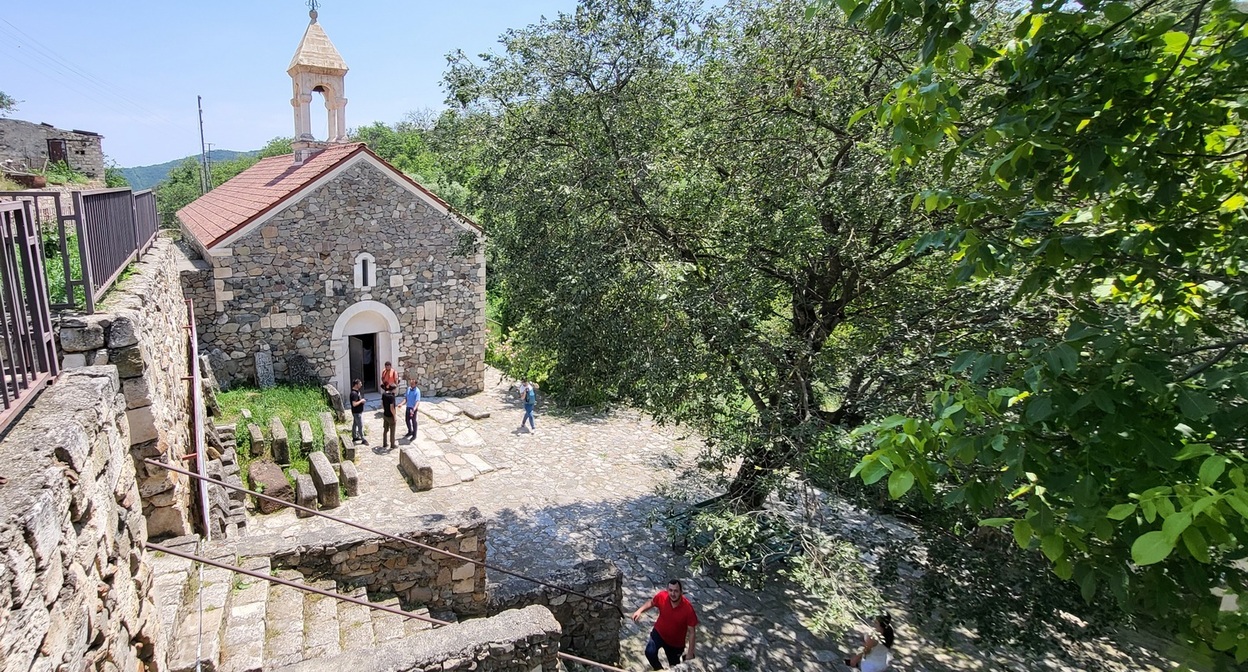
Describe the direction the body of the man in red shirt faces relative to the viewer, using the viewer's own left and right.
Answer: facing the viewer

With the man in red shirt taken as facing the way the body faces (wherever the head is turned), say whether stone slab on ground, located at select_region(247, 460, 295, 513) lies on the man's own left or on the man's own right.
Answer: on the man's own right

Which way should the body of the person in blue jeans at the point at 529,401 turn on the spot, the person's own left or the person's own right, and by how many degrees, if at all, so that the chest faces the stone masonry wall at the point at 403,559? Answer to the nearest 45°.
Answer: approximately 90° to the person's own left

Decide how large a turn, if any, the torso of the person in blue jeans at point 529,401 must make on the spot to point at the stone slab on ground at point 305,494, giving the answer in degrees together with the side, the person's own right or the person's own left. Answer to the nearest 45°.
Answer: approximately 45° to the person's own left

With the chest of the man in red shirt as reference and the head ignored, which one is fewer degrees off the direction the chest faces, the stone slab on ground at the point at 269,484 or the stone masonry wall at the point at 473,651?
the stone masonry wall

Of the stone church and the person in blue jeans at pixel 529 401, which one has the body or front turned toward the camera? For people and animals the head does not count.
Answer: the stone church

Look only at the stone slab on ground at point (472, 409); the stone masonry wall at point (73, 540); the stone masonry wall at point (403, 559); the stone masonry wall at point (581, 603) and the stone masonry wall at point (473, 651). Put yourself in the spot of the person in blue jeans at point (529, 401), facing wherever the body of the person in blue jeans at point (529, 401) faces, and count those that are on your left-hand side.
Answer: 4

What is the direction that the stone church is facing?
toward the camera

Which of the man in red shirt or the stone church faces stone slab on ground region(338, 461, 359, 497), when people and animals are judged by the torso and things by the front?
the stone church

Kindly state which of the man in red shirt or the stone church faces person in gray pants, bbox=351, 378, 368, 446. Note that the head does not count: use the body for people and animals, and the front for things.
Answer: the stone church
